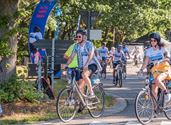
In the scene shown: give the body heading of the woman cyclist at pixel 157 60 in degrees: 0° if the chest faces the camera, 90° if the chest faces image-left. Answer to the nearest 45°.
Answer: approximately 45°

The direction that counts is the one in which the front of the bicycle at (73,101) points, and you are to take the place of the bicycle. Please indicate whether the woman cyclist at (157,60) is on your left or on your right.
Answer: on your left

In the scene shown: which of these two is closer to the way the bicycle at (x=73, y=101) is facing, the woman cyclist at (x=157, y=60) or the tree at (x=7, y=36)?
the tree

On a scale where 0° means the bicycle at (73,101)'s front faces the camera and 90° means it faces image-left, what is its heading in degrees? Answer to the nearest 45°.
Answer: approximately 45°

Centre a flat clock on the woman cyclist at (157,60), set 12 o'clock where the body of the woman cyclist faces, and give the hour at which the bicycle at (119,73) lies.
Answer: The bicycle is roughly at 4 o'clock from the woman cyclist.

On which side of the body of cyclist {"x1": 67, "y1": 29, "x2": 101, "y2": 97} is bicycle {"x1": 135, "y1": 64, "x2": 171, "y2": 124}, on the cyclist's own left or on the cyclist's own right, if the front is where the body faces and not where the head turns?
on the cyclist's own left

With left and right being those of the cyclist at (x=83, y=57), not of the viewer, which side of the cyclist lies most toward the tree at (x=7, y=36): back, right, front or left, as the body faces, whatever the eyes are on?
right

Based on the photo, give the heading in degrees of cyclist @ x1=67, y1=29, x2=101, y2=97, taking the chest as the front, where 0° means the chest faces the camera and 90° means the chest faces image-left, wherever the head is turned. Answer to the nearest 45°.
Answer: approximately 45°

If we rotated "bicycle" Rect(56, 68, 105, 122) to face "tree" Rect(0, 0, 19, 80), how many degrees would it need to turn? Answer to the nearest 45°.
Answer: approximately 90° to its right
